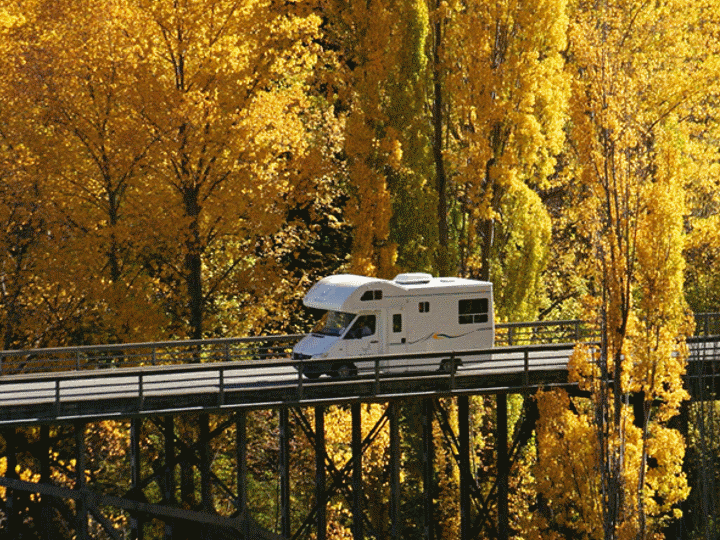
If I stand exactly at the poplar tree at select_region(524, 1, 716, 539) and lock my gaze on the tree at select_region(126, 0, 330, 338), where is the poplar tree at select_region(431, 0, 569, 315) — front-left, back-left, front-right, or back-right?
front-right

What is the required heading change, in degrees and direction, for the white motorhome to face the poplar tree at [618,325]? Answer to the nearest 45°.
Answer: approximately 135° to its left

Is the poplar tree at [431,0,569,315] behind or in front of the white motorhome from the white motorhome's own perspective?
behind

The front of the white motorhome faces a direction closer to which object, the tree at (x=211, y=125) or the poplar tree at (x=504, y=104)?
the tree

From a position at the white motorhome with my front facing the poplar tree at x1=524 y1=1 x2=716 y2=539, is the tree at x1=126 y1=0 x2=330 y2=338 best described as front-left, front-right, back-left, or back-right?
back-left

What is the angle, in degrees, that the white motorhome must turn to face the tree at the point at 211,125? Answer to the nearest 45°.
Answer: approximately 90° to its right

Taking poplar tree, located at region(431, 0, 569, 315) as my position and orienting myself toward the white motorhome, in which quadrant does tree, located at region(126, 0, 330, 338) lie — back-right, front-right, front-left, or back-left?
front-right
